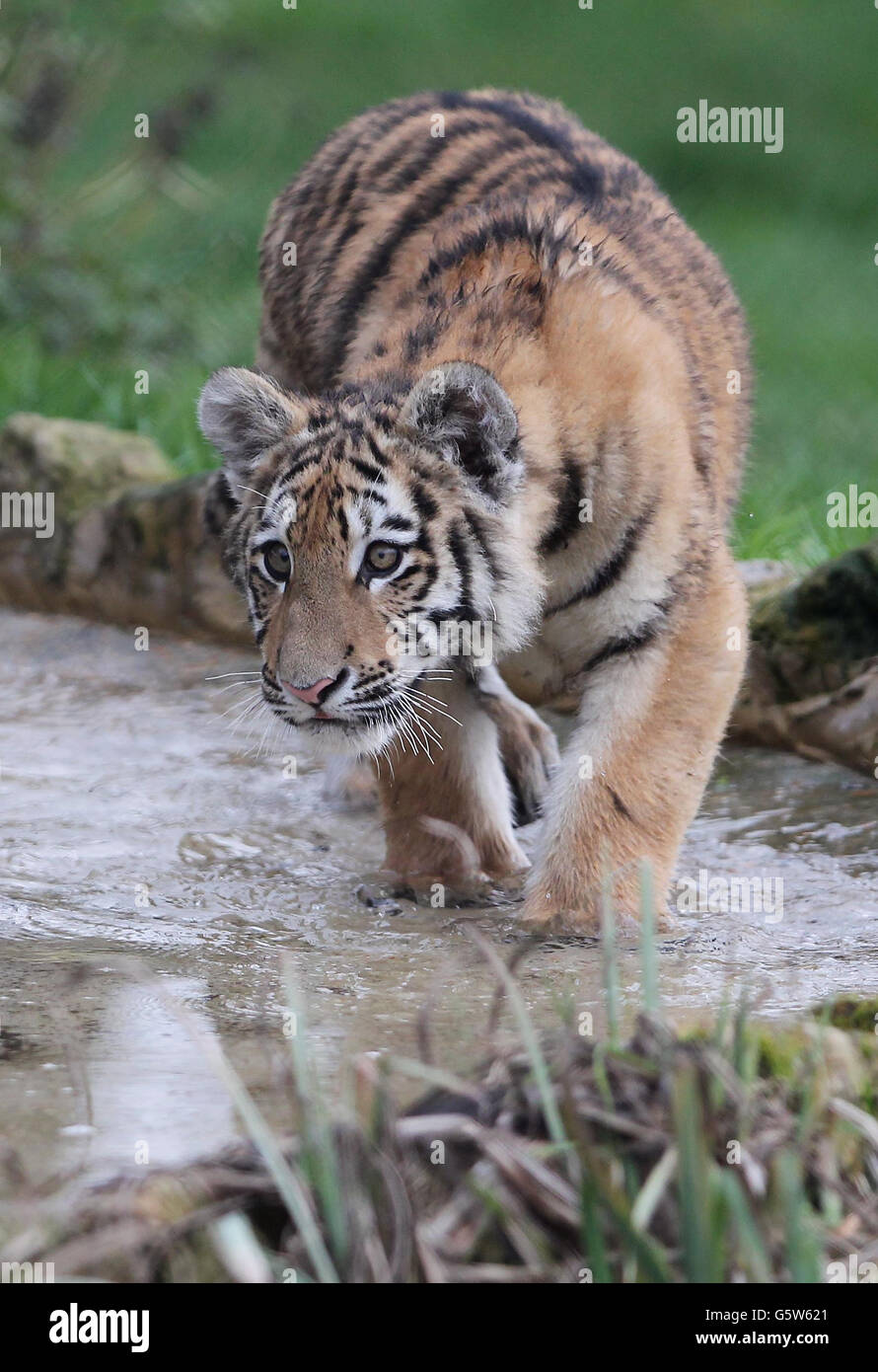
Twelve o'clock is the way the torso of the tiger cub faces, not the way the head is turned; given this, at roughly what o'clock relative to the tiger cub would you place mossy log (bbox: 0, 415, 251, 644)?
The mossy log is roughly at 5 o'clock from the tiger cub.

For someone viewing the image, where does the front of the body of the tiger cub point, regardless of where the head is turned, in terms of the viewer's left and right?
facing the viewer

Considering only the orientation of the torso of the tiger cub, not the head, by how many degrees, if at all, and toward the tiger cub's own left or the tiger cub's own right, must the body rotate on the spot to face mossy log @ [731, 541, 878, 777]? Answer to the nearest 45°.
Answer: approximately 135° to the tiger cub's own left
